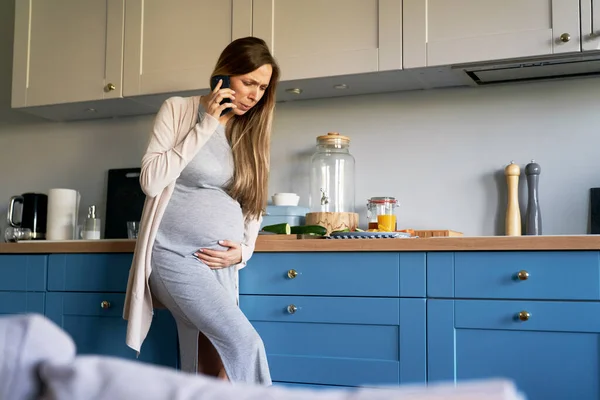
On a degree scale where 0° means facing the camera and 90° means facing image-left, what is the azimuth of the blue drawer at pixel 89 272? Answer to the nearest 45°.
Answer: approximately 0°

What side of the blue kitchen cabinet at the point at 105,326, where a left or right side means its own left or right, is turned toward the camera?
front

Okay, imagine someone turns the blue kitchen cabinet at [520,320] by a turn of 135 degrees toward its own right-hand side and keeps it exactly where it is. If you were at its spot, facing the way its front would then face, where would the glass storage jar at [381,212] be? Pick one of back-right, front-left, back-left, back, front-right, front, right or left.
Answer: front

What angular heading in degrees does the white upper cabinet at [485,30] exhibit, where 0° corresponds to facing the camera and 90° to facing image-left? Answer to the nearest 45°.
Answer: approximately 0°

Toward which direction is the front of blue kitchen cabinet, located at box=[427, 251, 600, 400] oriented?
toward the camera

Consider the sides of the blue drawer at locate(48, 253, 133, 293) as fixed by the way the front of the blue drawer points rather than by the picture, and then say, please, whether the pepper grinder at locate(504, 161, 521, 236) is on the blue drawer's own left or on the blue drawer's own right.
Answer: on the blue drawer's own left
